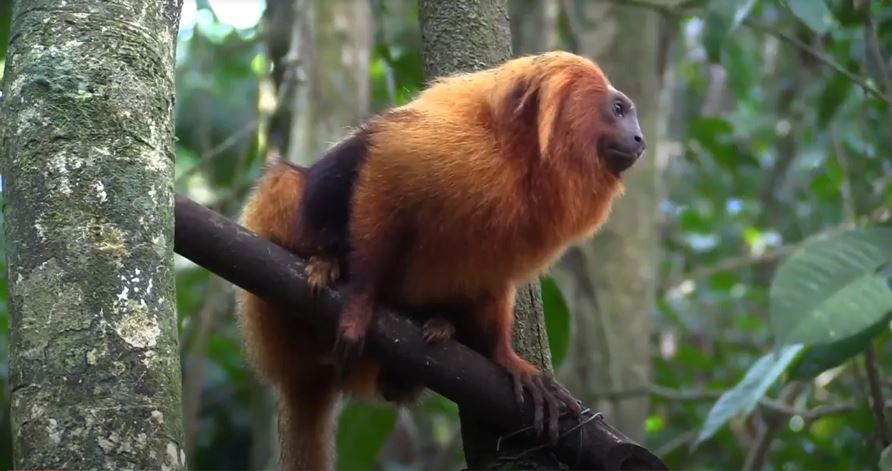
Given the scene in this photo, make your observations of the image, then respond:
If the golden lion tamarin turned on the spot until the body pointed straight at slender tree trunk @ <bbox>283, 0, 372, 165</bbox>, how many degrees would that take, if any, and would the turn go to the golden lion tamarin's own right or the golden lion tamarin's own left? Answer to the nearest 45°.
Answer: approximately 90° to the golden lion tamarin's own left

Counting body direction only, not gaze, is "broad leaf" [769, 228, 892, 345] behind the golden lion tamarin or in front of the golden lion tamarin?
in front

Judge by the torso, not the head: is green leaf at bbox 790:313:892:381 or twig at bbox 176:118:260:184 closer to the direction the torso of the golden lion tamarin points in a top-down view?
the green leaf

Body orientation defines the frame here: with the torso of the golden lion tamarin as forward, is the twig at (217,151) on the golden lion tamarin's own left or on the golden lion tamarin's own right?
on the golden lion tamarin's own left

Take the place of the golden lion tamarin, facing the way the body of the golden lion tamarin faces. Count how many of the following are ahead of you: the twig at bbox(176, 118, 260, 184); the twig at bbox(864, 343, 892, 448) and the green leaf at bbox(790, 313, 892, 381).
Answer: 2

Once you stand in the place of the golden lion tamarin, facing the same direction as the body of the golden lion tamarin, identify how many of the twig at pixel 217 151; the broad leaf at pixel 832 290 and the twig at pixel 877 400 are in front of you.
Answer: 2

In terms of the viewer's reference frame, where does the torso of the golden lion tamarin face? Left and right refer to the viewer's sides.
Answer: facing to the right of the viewer

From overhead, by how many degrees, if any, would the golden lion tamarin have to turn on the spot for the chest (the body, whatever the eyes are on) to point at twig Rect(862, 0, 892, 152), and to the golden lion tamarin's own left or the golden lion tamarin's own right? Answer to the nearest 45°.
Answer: approximately 45° to the golden lion tamarin's own left

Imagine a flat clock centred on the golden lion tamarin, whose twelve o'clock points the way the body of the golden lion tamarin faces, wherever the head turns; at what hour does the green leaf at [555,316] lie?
The green leaf is roughly at 10 o'clock from the golden lion tamarin.

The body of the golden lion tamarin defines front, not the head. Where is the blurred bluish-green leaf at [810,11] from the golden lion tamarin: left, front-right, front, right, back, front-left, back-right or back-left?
front-left

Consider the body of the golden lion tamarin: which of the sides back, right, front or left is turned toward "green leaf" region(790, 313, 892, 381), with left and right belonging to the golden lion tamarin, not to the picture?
front
